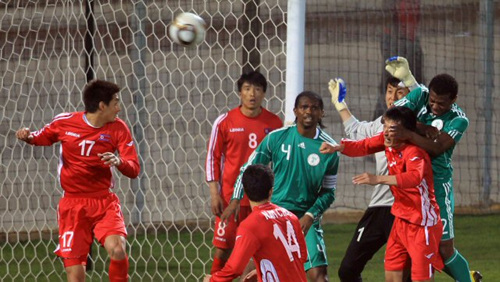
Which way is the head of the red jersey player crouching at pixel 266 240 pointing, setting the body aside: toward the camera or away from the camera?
away from the camera

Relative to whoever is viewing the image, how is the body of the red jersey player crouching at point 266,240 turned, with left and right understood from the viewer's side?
facing away from the viewer and to the left of the viewer

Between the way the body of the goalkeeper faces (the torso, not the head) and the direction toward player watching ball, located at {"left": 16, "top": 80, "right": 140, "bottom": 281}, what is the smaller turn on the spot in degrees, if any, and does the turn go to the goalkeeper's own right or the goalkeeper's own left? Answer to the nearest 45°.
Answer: approximately 45° to the goalkeeper's own right

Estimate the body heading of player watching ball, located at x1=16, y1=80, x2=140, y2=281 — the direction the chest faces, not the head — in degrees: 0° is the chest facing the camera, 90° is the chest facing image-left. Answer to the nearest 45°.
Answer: approximately 0°
